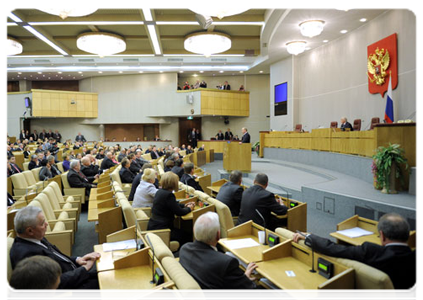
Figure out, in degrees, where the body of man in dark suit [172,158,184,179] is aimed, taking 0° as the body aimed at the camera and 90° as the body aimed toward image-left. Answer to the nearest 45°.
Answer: approximately 225°

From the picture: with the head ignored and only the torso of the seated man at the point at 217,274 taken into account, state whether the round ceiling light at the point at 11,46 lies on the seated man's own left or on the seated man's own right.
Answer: on the seated man's own left

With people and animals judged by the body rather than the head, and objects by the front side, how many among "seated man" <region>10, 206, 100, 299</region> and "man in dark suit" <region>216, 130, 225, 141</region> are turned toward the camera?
1

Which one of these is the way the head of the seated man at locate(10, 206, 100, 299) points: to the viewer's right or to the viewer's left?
to the viewer's right

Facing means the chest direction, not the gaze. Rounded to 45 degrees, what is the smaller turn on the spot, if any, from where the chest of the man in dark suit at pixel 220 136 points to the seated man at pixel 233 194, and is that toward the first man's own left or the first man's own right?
0° — they already face them

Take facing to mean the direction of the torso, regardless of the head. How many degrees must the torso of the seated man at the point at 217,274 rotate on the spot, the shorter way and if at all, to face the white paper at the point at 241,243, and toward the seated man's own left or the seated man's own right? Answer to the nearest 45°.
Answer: approximately 45° to the seated man's own left

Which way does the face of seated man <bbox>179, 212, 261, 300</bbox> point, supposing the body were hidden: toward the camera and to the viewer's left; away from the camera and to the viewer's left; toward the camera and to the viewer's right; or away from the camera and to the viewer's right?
away from the camera and to the viewer's right

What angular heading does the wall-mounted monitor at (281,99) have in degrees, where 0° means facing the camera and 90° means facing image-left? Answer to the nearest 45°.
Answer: approximately 45°

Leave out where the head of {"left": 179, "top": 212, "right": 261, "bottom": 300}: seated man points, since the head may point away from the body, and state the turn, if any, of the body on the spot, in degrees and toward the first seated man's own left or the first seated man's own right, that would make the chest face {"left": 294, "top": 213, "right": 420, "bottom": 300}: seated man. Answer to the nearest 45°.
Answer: approximately 45° to the first seated man's own right

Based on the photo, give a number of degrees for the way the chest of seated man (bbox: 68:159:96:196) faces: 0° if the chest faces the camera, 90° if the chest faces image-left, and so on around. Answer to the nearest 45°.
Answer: approximately 270°

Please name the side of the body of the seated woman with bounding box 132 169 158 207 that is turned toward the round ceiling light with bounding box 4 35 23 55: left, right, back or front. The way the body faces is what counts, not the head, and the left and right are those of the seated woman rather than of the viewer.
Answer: left
